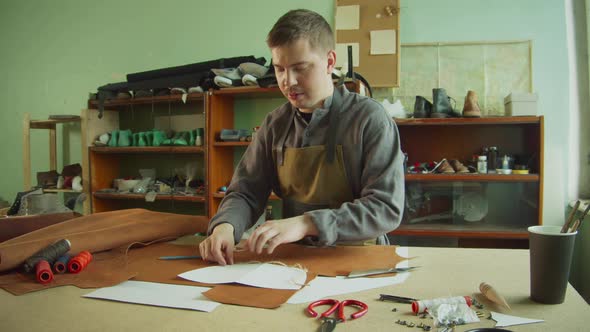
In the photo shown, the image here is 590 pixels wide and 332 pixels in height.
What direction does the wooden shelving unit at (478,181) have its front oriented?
toward the camera

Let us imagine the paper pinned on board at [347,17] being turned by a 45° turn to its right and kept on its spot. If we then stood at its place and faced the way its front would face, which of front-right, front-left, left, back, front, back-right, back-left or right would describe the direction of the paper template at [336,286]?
front-left

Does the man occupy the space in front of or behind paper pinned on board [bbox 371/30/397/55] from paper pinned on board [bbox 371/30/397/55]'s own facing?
in front

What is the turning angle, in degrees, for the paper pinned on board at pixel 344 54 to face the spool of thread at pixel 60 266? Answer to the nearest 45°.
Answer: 0° — it already faces it

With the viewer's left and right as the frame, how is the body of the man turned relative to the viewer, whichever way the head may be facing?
facing the viewer and to the left of the viewer

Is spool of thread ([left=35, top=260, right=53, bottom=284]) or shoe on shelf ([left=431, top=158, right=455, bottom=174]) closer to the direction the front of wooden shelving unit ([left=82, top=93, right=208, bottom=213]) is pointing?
the spool of thread

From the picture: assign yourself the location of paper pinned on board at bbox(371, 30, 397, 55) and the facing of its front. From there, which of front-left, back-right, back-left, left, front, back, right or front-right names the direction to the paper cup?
front

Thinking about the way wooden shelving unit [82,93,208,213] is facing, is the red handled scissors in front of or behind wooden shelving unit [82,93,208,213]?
in front

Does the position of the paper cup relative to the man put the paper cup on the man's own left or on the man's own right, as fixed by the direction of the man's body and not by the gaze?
on the man's own left

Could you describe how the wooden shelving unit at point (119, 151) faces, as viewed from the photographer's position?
facing the viewer

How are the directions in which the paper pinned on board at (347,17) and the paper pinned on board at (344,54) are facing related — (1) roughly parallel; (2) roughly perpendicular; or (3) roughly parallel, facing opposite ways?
roughly parallel

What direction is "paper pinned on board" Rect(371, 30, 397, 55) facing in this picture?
toward the camera
